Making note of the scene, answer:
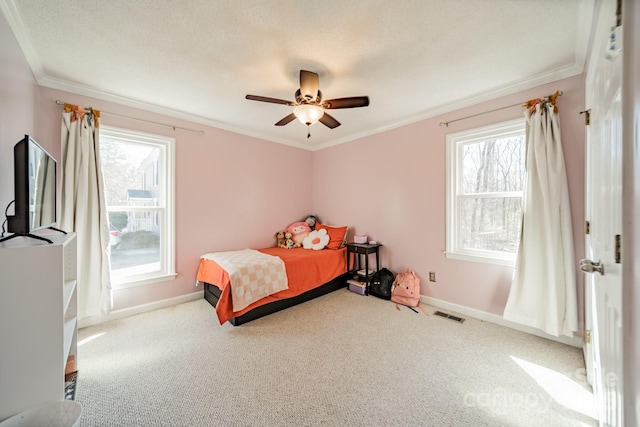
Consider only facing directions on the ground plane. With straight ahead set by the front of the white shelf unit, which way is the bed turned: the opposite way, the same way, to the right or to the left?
the opposite way

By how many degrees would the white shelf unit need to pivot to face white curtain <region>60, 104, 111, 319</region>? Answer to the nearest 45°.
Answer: approximately 90° to its left

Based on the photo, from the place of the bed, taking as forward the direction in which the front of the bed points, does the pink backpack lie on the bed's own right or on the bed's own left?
on the bed's own left

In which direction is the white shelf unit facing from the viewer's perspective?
to the viewer's right

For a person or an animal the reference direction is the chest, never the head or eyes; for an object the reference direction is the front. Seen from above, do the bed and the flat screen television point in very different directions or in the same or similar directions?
very different directions

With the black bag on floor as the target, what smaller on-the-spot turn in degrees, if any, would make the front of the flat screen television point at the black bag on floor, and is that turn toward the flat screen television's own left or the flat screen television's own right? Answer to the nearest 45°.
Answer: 0° — it already faces it

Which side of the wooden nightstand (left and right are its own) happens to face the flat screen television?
front

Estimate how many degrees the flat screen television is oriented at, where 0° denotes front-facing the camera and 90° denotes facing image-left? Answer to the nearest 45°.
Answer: approximately 270°

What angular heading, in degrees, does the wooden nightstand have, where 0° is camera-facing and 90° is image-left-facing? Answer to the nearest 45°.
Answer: approximately 45°
